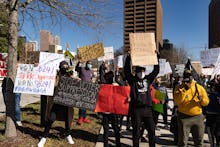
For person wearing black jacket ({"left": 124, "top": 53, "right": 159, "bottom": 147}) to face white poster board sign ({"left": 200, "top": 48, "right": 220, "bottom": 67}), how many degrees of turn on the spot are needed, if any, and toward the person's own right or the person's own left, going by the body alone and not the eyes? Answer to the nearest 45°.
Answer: approximately 135° to the person's own left

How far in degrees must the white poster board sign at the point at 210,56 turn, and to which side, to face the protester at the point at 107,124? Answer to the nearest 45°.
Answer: approximately 45° to its right

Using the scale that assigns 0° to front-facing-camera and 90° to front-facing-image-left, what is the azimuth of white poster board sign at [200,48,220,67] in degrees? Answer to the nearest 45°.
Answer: approximately 0°

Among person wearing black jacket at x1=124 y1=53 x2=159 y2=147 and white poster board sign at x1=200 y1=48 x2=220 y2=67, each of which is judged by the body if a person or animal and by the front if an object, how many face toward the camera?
2
